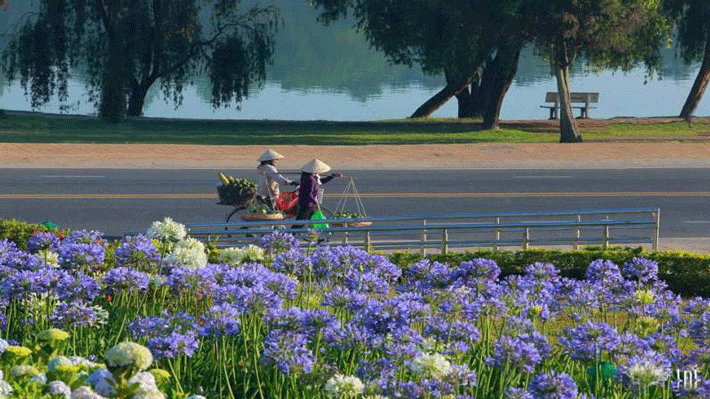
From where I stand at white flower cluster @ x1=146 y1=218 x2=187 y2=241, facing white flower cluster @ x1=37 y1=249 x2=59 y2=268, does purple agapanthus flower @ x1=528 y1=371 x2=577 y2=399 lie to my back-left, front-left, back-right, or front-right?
back-left

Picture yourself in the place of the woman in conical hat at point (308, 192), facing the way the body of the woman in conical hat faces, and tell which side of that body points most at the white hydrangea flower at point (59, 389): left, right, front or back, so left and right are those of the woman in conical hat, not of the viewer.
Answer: right

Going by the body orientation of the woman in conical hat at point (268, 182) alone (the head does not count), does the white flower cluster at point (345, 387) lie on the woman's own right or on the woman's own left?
on the woman's own right

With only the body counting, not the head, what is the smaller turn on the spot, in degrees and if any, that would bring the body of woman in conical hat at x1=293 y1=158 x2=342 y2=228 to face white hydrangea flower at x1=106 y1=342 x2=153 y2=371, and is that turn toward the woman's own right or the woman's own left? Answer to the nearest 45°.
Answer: approximately 90° to the woman's own right

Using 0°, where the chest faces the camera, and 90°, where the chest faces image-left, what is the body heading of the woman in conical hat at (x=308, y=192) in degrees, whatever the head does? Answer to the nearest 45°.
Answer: approximately 270°

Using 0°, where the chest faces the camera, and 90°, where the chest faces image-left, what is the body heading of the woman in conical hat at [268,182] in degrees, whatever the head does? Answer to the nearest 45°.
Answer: approximately 270°

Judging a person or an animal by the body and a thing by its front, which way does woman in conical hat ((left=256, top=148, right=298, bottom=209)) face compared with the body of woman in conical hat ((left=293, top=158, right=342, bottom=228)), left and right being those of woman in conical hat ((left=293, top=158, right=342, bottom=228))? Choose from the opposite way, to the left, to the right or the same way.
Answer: the same way

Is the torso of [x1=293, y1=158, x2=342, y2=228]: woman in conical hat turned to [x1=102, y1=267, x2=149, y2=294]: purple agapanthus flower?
no
